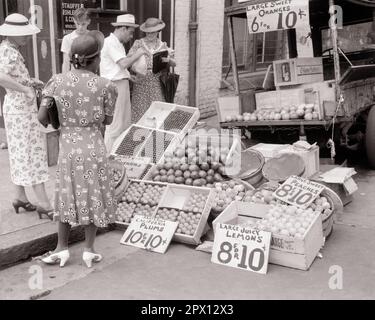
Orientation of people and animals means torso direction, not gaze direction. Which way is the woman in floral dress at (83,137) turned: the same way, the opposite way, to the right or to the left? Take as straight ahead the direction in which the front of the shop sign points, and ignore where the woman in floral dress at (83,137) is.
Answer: the opposite way

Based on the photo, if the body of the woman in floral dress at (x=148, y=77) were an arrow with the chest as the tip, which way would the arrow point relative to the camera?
toward the camera

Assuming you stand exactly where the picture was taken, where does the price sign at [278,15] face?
facing the viewer

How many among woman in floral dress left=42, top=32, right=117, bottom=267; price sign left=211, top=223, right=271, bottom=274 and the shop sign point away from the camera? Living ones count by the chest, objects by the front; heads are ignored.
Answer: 1

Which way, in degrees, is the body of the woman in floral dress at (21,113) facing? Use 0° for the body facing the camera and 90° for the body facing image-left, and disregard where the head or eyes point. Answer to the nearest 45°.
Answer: approximately 270°

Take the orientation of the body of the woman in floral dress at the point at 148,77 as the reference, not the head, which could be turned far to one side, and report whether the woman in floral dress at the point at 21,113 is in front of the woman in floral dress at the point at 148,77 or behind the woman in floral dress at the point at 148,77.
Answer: in front

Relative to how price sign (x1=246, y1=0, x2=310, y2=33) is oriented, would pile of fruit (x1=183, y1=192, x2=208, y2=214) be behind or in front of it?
in front

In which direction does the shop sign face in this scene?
toward the camera

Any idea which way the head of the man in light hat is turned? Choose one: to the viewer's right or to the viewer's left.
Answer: to the viewer's right

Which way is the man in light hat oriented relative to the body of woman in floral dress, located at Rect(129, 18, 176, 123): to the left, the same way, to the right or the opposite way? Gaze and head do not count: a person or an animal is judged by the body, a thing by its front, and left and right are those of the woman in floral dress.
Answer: to the left

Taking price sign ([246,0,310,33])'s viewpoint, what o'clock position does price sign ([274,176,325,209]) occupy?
price sign ([274,176,325,209]) is roughly at 12 o'clock from price sign ([246,0,310,33]).

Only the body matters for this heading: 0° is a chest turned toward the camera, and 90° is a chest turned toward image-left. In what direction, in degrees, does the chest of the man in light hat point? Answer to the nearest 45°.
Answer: approximately 270°

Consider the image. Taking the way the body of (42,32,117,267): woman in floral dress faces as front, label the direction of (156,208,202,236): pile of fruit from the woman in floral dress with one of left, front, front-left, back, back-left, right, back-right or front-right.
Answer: front-right

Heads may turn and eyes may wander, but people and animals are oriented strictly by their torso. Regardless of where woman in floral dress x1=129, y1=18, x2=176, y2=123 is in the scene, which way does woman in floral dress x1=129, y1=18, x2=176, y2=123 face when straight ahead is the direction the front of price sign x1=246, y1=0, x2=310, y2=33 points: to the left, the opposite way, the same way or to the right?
the same way

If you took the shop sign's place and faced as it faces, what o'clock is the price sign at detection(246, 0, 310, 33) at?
The price sign is roughly at 10 o'clock from the shop sign.

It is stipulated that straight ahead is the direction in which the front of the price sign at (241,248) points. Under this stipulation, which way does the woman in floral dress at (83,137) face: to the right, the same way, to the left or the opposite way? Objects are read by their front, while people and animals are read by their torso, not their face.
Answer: the opposite way

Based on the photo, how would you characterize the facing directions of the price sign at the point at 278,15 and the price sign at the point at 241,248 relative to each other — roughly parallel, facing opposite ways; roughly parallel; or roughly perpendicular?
roughly parallel
